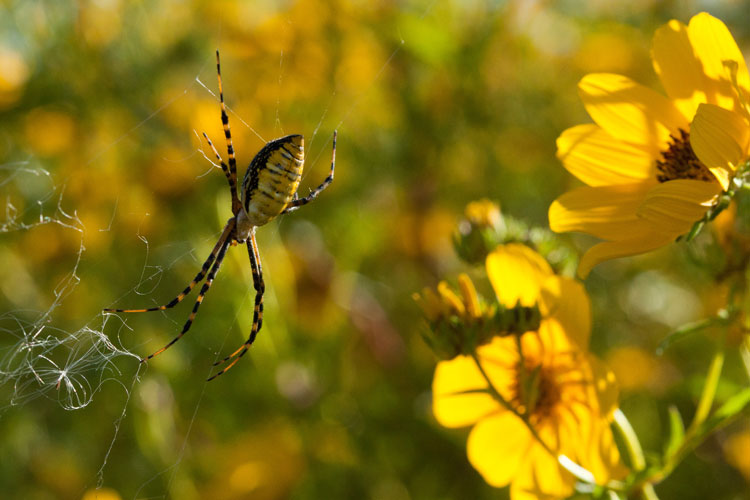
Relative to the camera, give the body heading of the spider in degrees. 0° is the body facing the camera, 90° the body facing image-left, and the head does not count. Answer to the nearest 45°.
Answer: approximately 90°
